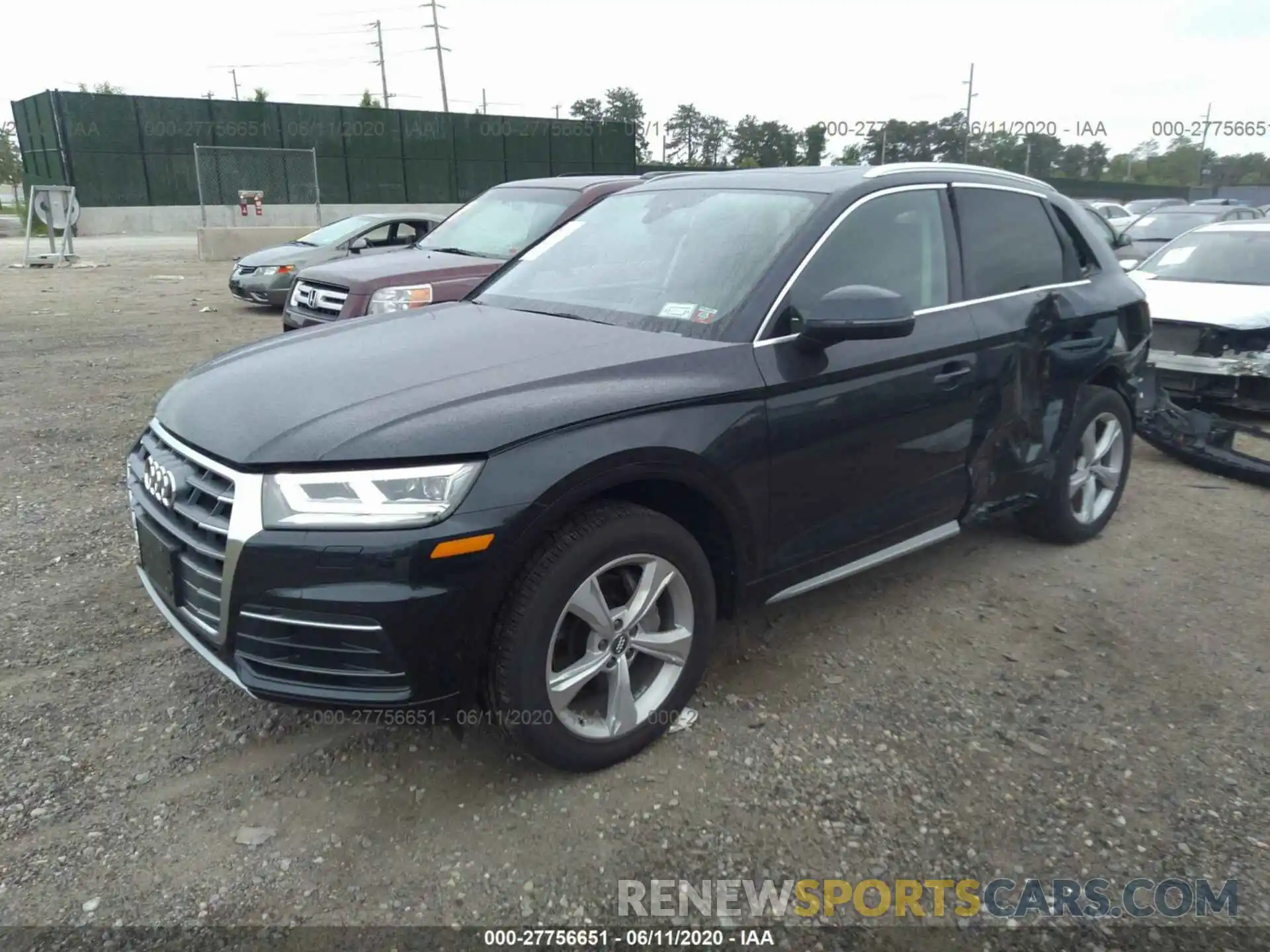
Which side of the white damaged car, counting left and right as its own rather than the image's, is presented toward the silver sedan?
right

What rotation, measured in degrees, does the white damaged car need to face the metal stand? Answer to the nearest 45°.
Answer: approximately 90° to its right

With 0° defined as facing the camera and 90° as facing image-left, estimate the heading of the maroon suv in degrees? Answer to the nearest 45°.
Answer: approximately 45°

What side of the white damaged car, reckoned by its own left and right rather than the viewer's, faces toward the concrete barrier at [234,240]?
right
